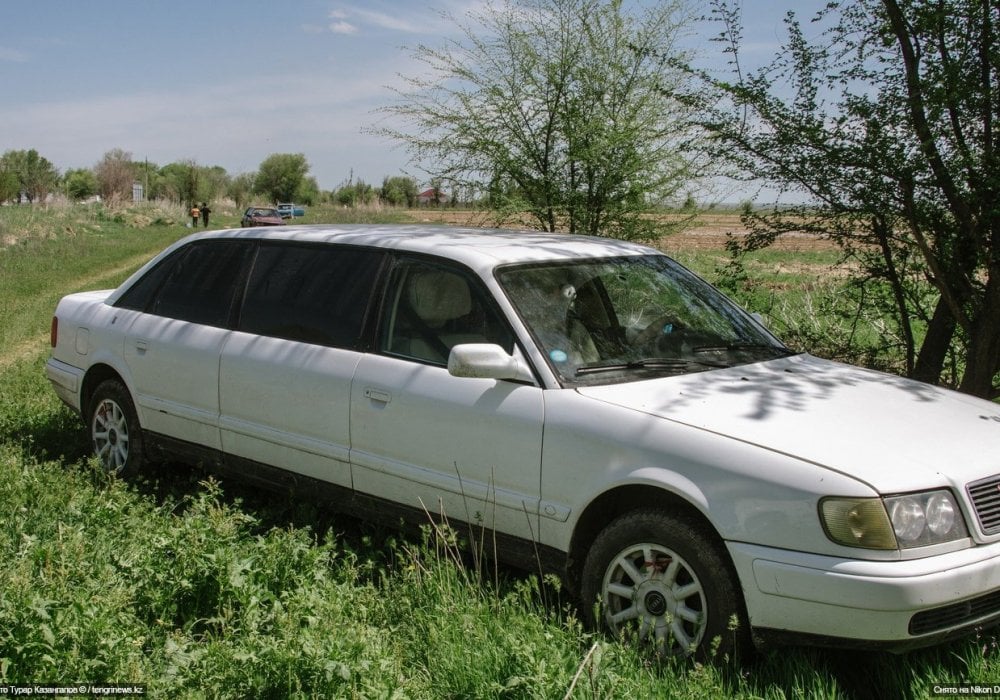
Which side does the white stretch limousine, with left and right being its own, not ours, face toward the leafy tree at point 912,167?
left

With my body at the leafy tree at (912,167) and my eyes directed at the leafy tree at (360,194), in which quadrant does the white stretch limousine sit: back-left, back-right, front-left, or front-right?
back-left

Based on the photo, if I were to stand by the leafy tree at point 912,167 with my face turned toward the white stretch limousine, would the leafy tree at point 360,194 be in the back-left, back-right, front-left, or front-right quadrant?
back-right

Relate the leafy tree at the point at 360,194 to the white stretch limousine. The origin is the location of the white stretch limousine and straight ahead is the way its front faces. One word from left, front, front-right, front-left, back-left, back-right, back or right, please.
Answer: back-left
